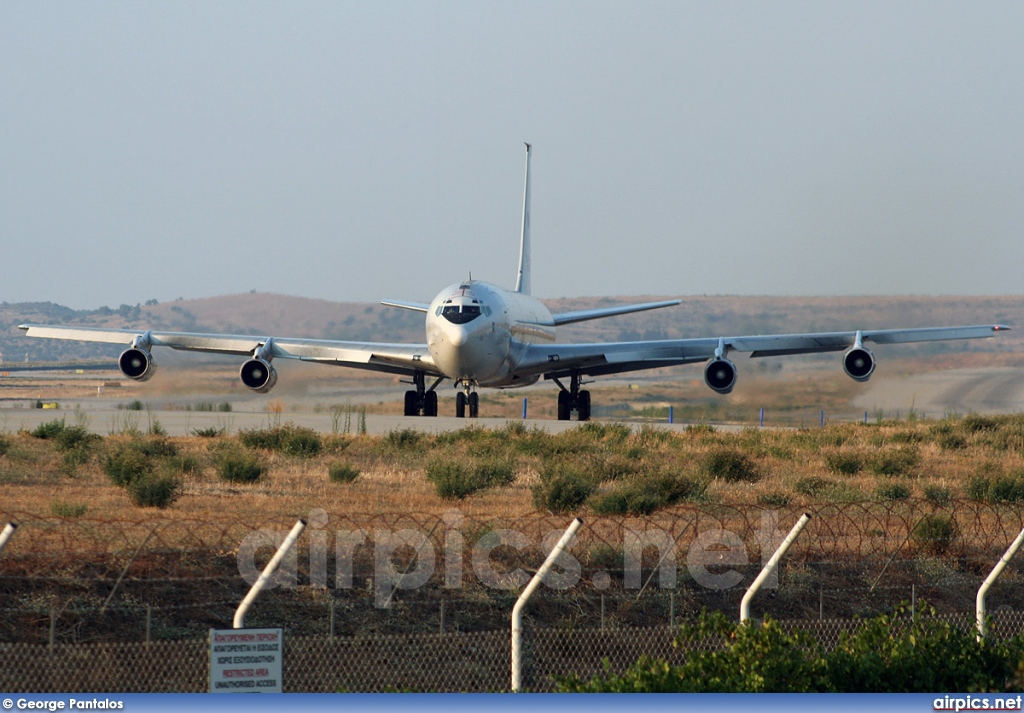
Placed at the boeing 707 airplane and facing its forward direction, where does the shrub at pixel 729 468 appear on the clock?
The shrub is roughly at 11 o'clock from the boeing 707 airplane.

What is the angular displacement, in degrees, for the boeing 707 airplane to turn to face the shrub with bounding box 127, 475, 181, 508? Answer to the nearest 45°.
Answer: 0° — it already faces it

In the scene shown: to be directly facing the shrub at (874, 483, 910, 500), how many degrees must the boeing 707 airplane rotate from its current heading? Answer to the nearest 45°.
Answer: approximately 45° to its left

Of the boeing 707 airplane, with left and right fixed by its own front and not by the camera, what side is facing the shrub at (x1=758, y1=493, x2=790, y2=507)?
front

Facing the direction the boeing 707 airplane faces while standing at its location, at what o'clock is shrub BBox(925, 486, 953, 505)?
The shrub is roughly at 11 o'clock from the boeing 707 airplane.

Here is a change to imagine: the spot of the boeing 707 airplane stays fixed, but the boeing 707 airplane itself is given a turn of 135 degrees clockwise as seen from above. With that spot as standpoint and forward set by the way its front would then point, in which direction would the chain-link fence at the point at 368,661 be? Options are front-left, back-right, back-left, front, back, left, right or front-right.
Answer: back-left

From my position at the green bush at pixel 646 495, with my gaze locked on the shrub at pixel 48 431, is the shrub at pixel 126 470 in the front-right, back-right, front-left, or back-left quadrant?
front-left

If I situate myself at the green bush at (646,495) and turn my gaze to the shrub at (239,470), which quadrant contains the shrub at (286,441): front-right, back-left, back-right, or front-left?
front-right

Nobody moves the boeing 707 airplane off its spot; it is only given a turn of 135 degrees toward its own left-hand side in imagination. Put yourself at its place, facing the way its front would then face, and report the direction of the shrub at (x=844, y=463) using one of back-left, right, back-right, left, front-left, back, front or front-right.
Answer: right

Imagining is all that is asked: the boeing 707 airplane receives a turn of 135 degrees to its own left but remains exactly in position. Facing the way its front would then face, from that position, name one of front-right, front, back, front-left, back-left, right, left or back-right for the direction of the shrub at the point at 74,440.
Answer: back

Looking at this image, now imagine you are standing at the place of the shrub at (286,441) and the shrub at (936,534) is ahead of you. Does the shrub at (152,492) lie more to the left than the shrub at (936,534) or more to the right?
right

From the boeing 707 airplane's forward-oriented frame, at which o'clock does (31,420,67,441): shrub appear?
The shrub is roughly at 2 o'clock from the boeing 707 airplane.

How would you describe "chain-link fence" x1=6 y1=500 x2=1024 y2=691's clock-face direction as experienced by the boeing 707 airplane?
The chain-link fence is roughly at 12 o'clock from the boeing 707 airplane.

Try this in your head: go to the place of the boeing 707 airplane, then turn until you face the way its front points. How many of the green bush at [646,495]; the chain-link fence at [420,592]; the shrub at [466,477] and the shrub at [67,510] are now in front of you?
4

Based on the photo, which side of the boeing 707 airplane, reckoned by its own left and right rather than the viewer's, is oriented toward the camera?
front

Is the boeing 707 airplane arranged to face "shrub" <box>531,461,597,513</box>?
yes

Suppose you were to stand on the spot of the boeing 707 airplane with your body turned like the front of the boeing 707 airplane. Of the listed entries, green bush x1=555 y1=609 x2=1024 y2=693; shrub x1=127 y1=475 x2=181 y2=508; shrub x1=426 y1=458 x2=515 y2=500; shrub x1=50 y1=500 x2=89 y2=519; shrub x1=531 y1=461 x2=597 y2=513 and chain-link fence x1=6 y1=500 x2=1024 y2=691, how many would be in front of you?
6

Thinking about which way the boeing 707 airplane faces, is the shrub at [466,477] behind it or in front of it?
in front
